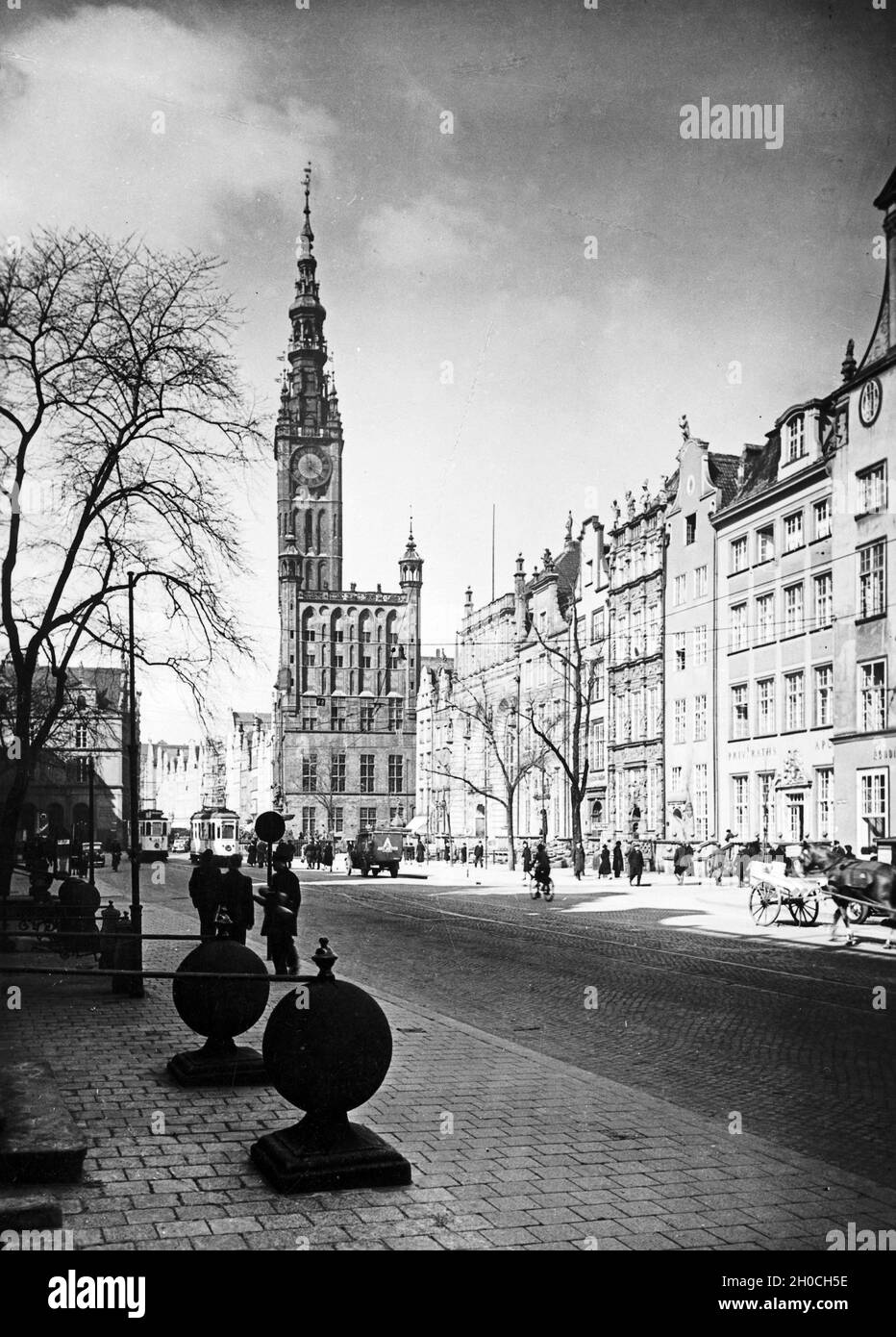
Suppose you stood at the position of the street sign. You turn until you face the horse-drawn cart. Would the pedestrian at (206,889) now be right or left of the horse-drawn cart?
left

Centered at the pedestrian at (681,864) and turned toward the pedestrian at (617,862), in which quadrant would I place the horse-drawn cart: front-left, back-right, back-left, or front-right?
back-left

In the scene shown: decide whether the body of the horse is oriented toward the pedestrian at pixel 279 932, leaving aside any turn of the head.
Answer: no

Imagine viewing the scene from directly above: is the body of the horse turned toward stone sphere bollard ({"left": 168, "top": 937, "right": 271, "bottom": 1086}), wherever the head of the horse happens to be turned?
no
